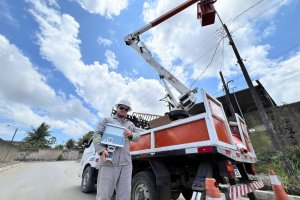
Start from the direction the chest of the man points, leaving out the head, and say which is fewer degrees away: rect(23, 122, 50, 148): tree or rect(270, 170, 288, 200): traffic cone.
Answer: the traffic cone

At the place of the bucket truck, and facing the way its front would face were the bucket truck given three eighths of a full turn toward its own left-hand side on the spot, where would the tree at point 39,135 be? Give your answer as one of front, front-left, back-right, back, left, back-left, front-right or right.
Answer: back-right

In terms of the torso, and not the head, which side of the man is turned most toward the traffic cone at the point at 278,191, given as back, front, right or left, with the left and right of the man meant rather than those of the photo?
left

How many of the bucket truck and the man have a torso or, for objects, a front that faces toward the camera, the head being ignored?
1

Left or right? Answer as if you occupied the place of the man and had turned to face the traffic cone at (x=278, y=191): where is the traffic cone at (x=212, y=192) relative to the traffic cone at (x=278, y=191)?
right

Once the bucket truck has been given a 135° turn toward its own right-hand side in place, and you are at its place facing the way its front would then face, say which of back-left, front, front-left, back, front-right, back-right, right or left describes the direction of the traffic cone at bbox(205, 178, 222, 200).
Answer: right

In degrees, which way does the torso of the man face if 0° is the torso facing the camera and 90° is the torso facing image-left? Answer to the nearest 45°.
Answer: approximately 0°

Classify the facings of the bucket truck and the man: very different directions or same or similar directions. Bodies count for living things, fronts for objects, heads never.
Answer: very different directions

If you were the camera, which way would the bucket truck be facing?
facing away from the viewer and to the left of the viewer
